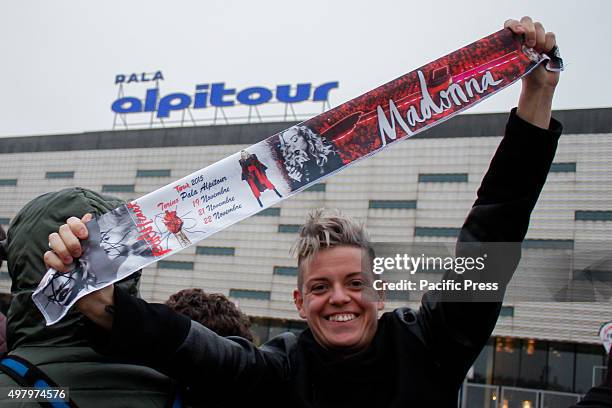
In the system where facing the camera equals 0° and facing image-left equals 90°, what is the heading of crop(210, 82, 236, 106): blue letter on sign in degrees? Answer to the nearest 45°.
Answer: approximately 0°

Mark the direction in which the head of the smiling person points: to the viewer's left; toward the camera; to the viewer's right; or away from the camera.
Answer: toward the camera

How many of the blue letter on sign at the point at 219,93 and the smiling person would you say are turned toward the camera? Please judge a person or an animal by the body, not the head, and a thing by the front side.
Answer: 2

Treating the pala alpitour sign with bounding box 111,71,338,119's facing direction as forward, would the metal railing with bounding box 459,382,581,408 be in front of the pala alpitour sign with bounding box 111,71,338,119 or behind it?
in front

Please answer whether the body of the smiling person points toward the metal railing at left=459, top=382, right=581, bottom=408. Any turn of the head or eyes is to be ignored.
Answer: no

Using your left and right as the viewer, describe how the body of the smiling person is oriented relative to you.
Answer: facing the viewer

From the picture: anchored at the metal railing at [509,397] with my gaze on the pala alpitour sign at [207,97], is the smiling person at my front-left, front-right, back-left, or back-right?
back-left

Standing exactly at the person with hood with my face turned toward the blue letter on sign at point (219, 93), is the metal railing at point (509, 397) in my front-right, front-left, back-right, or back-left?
front-right

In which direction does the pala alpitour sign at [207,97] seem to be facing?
toward the camera

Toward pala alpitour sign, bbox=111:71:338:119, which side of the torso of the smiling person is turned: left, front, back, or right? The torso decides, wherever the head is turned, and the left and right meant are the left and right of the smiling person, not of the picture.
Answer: back

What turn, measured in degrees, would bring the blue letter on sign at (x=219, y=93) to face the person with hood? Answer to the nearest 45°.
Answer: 0° — it already faces them

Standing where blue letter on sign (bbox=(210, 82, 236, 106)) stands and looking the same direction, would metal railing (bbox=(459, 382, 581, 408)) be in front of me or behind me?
in front

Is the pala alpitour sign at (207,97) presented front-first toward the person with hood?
yes

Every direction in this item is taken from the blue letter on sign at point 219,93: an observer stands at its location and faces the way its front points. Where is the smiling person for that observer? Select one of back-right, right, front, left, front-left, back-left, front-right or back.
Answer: front

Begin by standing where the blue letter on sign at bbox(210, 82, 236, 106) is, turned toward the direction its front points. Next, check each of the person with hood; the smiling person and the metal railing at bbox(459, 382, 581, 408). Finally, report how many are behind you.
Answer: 0

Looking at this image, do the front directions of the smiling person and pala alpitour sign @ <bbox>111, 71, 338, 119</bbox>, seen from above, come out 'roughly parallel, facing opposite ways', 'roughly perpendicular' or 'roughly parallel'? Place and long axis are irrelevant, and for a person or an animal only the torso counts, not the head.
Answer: roughly parallel

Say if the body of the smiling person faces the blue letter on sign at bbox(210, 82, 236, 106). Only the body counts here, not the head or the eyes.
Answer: no

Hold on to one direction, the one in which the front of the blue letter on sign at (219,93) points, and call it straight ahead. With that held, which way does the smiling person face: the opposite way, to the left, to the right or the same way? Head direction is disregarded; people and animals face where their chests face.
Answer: the same way
